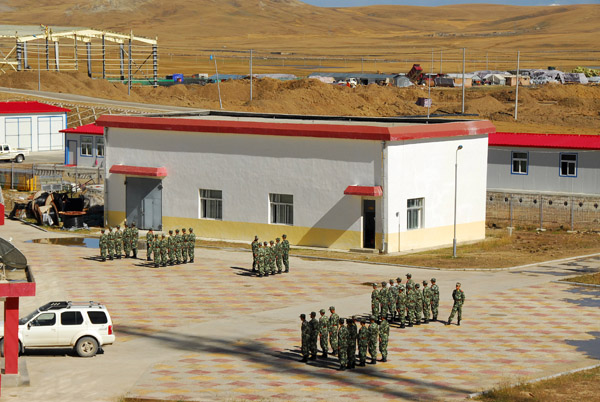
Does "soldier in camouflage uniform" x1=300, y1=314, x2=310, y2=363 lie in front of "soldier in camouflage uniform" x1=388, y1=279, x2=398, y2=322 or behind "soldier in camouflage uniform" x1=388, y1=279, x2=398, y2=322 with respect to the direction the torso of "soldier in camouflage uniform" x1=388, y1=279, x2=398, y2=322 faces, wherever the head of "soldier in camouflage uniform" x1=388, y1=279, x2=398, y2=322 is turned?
behind

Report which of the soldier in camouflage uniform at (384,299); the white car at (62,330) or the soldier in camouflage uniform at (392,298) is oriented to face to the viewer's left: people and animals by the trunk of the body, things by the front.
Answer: the white car

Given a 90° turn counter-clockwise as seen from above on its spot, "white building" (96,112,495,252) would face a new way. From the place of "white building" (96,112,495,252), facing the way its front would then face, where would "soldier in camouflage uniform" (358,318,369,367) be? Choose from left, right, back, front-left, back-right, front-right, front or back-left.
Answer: front-right
